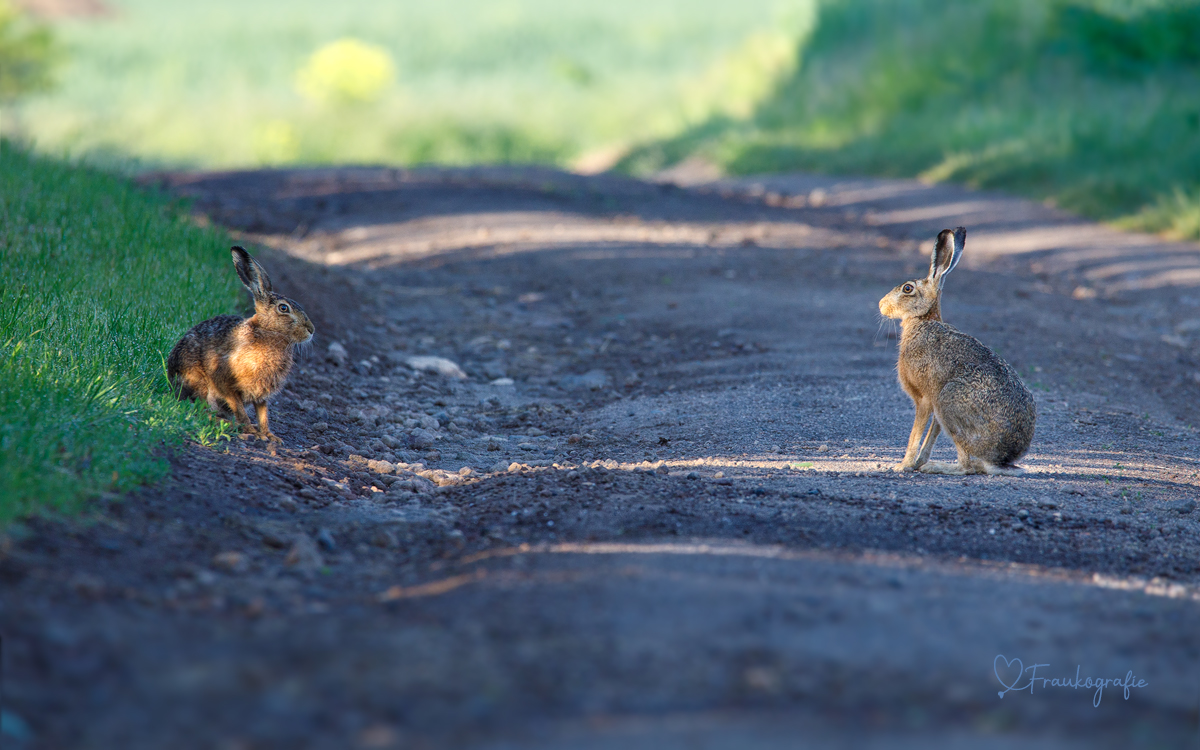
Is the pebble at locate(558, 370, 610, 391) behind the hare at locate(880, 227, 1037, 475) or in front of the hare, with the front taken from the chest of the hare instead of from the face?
in front

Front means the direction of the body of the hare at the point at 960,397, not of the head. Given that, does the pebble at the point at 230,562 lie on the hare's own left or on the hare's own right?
on the hare's own left

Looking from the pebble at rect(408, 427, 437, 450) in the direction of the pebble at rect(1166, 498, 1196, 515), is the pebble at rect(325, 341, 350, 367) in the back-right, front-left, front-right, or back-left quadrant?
back-left

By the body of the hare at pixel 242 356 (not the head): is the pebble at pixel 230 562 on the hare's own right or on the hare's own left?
on the hare's own right

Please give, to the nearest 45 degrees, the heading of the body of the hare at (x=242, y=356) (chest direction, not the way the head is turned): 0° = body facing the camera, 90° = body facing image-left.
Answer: approximately 315°

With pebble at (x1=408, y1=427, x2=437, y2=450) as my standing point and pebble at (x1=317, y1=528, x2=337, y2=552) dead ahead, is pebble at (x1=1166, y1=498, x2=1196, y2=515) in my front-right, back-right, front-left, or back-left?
front-left

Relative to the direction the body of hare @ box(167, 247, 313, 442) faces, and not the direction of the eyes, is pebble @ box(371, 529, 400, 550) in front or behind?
in front

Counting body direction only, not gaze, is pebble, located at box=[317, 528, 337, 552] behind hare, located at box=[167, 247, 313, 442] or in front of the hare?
in front

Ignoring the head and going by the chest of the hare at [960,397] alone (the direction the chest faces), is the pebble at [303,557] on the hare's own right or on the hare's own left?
on the hare's own left

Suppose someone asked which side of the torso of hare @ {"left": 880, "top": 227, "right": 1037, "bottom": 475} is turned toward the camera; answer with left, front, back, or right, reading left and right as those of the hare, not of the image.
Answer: left

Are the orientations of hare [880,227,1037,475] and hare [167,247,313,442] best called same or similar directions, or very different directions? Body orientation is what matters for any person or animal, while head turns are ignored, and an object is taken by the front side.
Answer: very different directions

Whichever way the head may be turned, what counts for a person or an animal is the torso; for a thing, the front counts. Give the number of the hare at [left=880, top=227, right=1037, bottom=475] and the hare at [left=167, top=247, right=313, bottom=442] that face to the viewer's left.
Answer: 1
